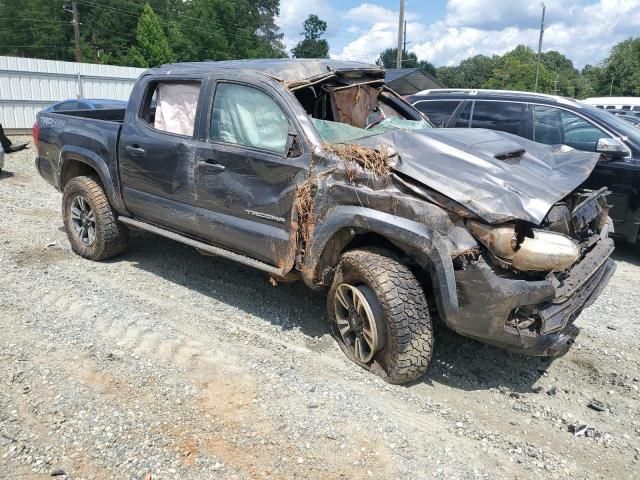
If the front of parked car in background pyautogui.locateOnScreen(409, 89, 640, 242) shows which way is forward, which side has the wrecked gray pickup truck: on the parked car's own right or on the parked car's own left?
on the parked car's own right

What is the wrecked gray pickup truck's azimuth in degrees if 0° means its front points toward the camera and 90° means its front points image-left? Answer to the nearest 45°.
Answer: approximately 315°

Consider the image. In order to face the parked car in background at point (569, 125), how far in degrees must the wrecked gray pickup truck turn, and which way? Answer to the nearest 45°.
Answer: approximately 90° to its left

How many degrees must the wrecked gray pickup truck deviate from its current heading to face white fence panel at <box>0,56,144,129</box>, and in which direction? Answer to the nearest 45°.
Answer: approximately 180°

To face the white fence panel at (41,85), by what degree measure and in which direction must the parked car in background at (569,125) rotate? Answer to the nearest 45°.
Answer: approximately 180°

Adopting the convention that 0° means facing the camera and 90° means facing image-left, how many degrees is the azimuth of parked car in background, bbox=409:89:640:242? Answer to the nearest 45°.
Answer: approximately 315°

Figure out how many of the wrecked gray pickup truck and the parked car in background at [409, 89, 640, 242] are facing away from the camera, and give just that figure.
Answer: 0
